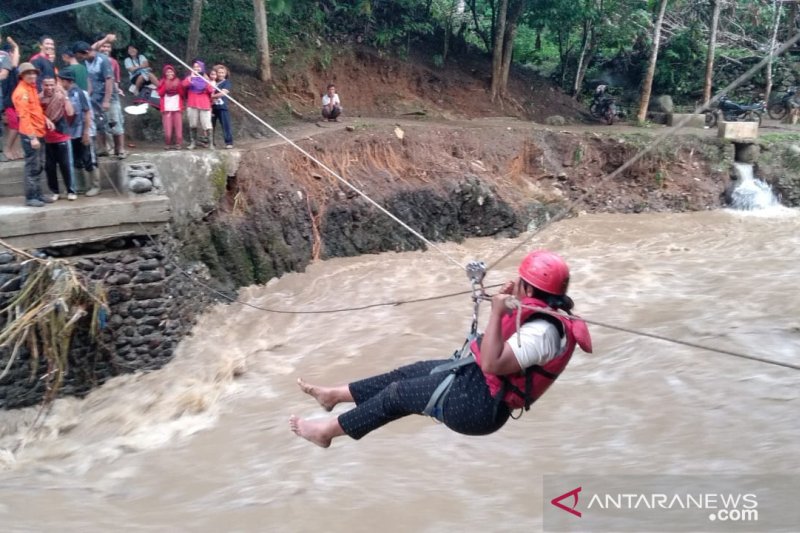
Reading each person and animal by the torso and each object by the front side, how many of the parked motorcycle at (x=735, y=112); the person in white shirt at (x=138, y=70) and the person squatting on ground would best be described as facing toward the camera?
2

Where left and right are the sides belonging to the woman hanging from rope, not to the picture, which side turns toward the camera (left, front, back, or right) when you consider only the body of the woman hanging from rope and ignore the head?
left

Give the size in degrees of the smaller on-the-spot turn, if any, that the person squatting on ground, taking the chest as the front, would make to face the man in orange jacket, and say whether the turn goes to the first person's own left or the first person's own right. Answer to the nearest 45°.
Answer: approximately 45° to the first person's own right

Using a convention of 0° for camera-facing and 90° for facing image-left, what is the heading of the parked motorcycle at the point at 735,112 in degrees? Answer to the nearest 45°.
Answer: approximately 90°

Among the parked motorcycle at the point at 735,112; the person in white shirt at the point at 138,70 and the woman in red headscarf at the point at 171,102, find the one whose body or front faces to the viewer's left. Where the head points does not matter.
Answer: the parked motorcycle

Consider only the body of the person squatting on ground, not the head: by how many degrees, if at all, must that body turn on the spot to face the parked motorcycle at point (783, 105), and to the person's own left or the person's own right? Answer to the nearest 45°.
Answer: approximately 90° to the person's own left

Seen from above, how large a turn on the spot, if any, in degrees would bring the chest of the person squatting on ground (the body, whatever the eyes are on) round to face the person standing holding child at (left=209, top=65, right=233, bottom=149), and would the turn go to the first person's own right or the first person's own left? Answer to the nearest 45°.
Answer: approximately 45° to the first person's own right

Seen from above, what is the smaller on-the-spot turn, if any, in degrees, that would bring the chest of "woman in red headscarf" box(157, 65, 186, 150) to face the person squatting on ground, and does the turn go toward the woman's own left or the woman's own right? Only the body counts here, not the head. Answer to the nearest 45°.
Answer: approximately 135° to the woman's own left

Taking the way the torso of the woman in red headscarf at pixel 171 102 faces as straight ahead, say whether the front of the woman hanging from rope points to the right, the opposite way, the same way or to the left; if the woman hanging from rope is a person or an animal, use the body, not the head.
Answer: to the right
